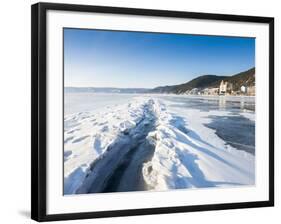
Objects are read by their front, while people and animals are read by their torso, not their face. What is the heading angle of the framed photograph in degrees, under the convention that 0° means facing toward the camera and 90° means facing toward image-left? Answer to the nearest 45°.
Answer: approximately 315°
